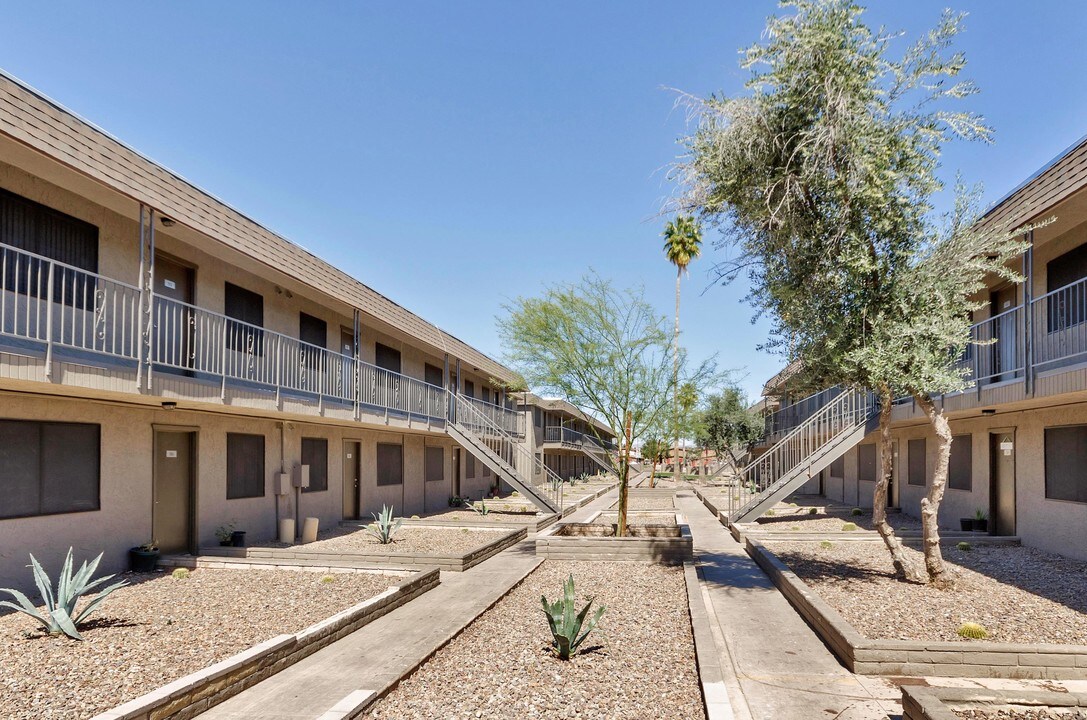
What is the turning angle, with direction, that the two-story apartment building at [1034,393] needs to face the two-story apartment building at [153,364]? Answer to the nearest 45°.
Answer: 0° — it already faces it

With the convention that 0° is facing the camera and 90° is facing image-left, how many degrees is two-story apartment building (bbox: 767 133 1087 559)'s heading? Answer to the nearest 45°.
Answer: approximately 45°

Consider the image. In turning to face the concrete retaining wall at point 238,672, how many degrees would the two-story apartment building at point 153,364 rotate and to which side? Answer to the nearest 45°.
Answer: approximately 45° to its right

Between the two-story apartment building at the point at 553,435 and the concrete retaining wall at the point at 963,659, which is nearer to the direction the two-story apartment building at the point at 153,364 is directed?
the concrete retaining wall

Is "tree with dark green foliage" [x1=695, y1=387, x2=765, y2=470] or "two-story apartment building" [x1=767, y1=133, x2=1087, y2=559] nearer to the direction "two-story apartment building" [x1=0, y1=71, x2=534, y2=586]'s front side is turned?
the two-story apartment building
